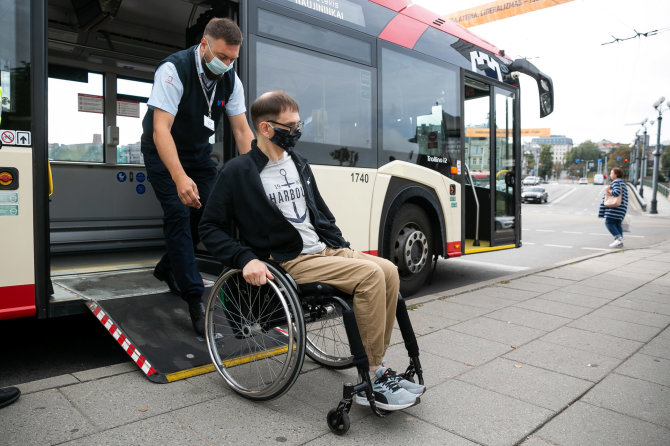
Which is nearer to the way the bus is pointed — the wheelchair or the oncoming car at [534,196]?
the oncoming car

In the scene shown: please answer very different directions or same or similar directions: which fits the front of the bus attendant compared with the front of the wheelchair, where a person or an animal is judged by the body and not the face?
same or similar directions

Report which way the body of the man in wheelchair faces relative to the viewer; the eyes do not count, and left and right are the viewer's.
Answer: facing the viewer and to the right of the viewer

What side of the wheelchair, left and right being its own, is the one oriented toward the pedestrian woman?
left

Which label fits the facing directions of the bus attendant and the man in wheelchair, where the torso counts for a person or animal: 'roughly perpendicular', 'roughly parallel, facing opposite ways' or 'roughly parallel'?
roughly parallel

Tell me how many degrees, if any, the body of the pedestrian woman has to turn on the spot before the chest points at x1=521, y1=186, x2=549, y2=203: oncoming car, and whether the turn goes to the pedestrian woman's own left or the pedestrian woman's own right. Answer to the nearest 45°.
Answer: approximately 90° to the pedestrian woman's own right

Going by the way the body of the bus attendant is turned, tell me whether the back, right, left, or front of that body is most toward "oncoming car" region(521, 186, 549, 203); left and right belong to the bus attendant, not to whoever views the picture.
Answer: left

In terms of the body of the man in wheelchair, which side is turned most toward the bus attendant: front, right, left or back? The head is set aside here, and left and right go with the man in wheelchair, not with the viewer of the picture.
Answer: back

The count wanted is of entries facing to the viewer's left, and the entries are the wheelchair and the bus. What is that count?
0
